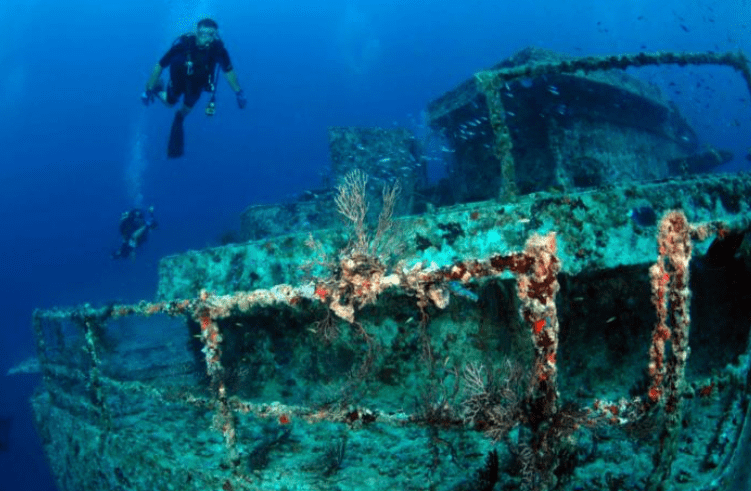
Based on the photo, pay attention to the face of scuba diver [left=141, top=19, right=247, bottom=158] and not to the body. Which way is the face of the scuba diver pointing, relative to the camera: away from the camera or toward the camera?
toward the camera

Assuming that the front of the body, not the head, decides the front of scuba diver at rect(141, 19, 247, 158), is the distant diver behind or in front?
behind

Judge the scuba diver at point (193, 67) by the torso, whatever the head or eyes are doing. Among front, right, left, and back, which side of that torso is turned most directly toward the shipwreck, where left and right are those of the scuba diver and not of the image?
front

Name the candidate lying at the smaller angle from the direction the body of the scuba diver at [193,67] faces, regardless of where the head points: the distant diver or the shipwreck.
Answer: the shipwreck

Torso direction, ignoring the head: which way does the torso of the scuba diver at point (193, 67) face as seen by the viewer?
toward the camera
